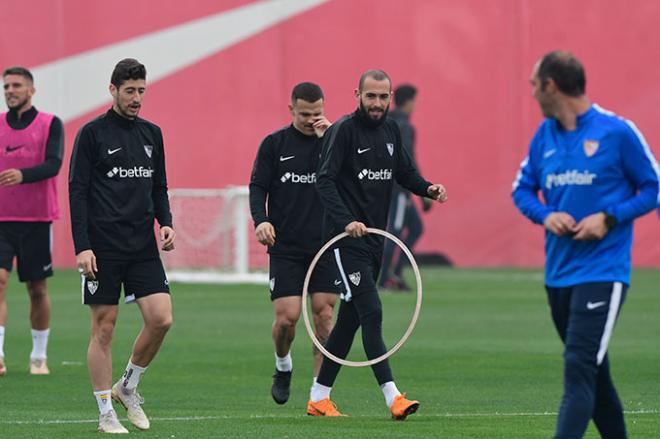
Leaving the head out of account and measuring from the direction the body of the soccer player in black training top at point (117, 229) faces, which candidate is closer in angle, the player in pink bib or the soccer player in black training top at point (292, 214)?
the soccer player in black training top

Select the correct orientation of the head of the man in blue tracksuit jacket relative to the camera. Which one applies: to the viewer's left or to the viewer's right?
to the viewer's left

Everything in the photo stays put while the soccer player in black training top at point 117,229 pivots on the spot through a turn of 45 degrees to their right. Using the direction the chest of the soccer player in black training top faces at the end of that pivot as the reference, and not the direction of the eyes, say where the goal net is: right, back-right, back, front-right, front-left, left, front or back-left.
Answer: back

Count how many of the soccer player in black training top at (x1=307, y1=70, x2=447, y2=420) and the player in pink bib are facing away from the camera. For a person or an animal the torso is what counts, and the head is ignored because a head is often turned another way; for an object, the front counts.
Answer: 0

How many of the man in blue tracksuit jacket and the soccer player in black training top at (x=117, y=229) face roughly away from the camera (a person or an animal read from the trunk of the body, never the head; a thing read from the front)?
0

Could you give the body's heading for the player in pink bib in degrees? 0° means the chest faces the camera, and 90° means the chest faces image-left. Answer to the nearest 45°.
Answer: approximately 45°

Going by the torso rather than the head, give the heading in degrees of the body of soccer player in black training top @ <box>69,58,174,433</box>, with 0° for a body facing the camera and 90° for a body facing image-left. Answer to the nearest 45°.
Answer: approximately 315°

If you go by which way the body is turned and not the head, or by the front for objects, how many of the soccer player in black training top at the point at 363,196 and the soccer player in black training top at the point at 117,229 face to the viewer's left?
0

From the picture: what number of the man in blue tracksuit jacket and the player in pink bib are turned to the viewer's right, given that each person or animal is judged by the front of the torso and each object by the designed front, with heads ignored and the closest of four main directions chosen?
0

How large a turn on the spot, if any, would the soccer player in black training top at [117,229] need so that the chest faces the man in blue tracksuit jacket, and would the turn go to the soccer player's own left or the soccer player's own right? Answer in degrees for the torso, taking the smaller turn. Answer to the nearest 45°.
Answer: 0° — they already face them

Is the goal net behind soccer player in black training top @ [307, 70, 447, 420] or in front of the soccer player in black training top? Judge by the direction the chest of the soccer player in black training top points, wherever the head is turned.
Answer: behind

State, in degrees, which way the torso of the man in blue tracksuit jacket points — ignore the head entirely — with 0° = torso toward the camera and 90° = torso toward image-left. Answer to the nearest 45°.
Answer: approximately 45°
